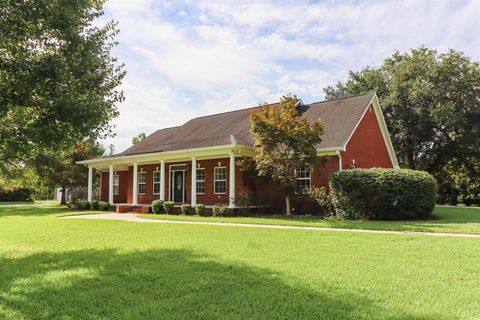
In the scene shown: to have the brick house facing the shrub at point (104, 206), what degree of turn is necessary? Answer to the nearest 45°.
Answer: approximately 45° to its right

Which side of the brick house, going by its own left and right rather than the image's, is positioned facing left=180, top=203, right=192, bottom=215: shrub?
front

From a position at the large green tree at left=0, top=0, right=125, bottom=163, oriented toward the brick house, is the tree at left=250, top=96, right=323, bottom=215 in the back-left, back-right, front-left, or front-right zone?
front-right

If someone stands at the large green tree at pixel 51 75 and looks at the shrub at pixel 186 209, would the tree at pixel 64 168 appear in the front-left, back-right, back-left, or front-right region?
front-left

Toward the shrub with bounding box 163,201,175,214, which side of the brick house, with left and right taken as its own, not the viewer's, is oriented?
front

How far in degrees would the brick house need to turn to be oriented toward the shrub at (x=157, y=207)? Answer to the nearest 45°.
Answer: approximately 45° to its right

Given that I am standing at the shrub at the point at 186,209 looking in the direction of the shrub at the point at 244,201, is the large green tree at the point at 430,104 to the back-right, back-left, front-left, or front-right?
front-left

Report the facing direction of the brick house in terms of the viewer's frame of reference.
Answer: facing the viewer and to the left of the viewer

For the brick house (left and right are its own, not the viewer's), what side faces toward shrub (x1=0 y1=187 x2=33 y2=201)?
right

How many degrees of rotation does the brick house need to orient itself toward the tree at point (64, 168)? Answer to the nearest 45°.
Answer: approximately 90° to its right

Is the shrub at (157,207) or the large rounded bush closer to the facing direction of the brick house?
the shrub
